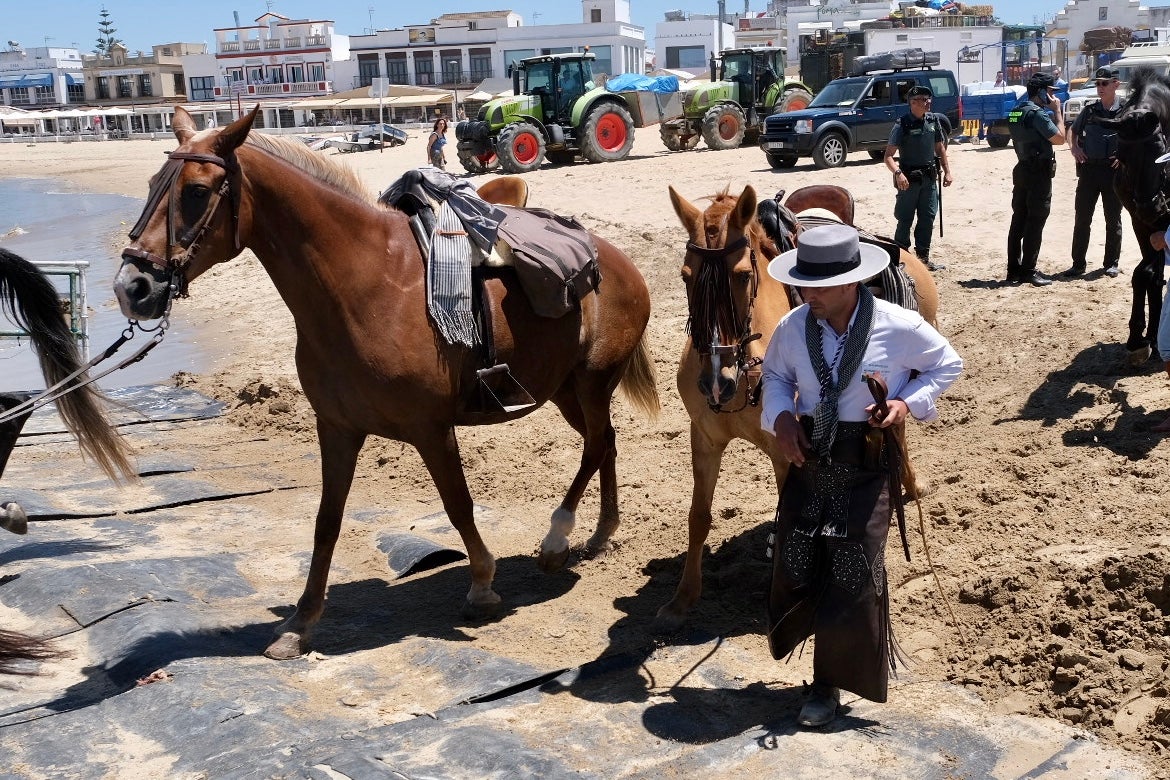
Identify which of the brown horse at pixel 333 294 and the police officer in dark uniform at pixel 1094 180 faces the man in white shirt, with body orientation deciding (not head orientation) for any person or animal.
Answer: the police officer in dark uniform

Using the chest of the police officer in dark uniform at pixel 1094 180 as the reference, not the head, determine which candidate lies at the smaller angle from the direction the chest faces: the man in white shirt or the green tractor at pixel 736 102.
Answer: the man in white shirt

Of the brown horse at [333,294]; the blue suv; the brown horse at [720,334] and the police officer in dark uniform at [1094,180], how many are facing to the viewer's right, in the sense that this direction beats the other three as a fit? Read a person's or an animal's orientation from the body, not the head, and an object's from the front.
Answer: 0

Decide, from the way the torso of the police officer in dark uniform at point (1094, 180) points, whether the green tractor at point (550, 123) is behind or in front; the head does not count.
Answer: behind

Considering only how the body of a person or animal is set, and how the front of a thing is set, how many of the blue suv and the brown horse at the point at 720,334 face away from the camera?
0

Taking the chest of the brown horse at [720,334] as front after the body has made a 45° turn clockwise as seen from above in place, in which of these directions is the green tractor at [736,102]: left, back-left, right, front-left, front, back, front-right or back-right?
right

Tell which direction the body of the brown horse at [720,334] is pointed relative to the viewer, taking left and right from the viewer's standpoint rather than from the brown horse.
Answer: facing the viewer and to the left of the viewer

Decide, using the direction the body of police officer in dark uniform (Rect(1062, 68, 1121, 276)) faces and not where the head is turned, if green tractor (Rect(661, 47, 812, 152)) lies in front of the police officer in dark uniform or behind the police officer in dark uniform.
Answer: behind

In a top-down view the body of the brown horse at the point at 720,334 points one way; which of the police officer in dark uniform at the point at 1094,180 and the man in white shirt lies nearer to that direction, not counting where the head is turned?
the man in white shirt

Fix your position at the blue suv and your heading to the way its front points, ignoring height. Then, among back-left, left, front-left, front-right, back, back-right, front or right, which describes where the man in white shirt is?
front-left

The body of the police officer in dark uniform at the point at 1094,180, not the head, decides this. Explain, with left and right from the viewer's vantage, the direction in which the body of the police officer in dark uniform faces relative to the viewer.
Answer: facing the viewer

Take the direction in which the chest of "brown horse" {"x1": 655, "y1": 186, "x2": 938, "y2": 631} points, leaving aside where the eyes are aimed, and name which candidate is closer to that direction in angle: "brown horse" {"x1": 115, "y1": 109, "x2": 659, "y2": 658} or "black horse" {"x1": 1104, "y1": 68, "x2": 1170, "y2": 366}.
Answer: the brown horse
